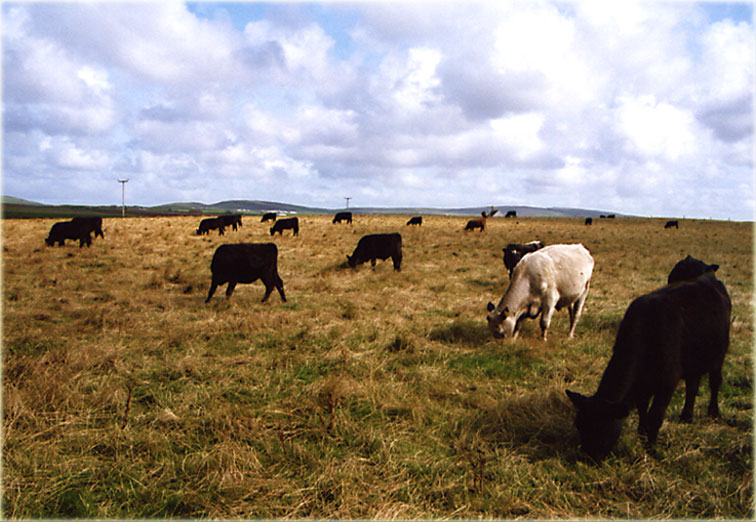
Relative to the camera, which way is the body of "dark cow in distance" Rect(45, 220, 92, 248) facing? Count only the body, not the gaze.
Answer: to the viewer's left

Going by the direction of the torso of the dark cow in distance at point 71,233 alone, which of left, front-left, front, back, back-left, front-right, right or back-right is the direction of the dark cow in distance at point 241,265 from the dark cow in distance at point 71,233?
left

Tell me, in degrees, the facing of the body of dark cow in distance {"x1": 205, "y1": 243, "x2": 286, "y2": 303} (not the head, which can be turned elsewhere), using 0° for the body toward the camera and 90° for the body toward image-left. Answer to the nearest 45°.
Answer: approximately 90°

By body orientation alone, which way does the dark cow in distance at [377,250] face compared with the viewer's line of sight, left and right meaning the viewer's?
facing to the left of the viewer

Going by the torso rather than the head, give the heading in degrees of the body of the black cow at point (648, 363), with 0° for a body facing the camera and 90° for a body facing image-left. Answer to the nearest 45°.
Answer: approximately 45°

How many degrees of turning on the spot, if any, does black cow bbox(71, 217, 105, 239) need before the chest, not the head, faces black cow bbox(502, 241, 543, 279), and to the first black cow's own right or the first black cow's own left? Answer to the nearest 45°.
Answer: approximately 135° to the first black cow's own left

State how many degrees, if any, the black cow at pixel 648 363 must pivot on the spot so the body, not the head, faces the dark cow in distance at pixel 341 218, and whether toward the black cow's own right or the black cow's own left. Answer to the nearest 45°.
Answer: approximately 90° to the black cow's own right

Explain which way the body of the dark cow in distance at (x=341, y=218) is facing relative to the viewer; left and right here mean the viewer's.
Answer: facing to the left of the viewer

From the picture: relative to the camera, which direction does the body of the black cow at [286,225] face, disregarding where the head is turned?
to the viewer's left

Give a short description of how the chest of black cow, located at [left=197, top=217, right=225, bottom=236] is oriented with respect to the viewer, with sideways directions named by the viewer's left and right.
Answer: facing to the left of the viewer
